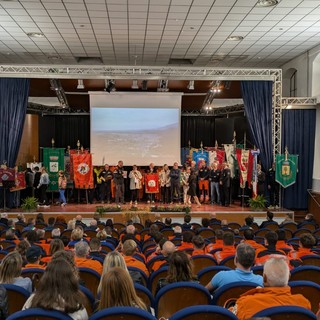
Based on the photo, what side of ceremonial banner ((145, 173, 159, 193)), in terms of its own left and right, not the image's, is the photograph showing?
front

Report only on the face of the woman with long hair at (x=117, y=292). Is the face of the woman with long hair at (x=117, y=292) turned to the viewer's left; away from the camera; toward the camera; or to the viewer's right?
away from the camera

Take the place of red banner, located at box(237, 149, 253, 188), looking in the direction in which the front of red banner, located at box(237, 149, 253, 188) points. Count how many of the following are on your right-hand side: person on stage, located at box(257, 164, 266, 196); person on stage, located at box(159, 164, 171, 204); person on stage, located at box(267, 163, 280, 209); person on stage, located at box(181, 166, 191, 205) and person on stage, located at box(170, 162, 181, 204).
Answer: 3

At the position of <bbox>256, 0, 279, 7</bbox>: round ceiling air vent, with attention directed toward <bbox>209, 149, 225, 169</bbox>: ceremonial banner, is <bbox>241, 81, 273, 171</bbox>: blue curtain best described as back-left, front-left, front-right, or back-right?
front-right

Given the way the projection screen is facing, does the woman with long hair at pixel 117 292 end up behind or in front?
in front

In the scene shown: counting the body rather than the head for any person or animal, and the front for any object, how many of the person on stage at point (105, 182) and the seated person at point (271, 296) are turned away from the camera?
1

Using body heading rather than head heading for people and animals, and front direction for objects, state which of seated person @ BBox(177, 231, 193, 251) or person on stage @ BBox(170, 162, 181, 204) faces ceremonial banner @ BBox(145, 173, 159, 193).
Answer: the seated person

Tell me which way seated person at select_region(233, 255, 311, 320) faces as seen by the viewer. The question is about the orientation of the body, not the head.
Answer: away from the camera

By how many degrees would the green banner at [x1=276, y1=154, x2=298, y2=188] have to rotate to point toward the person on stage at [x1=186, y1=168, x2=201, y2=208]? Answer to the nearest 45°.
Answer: approximately 90° to its right

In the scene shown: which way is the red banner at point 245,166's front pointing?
toward the camera

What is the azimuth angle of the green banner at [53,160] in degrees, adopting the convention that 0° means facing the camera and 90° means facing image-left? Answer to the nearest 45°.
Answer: approximately 0°

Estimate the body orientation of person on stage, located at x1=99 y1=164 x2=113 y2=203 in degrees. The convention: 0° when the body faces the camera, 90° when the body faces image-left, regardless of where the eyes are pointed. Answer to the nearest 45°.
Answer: approximately 0°

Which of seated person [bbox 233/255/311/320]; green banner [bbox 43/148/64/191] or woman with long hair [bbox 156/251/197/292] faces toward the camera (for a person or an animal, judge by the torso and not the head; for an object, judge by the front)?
the green banner

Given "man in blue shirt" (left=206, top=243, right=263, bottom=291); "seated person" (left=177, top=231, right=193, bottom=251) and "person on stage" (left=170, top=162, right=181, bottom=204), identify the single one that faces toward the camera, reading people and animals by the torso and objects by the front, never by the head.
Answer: the person on stage

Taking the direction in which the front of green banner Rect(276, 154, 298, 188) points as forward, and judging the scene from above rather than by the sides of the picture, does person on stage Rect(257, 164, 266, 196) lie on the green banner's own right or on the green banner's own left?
on the green banner's own right

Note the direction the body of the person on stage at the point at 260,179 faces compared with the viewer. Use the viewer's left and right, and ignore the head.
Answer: facing the viewer and to the left of the viewer

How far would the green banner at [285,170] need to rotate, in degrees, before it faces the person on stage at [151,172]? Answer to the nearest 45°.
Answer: approximately 90° to its right

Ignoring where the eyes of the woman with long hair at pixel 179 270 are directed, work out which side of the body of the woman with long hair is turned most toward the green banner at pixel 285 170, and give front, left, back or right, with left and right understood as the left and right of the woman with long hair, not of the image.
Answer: front

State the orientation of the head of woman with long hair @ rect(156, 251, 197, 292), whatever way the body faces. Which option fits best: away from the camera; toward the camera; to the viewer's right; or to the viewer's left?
away from the camera
